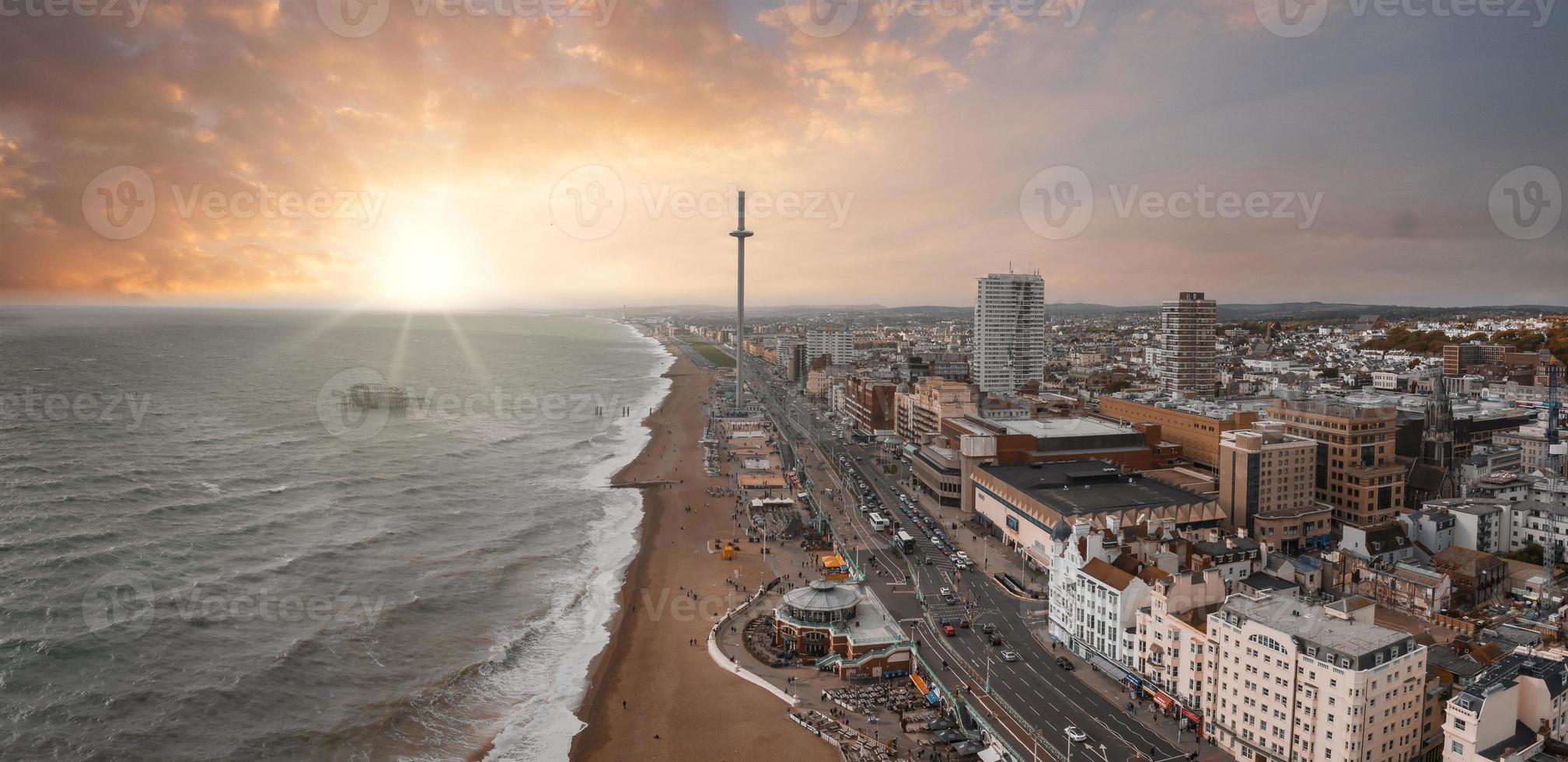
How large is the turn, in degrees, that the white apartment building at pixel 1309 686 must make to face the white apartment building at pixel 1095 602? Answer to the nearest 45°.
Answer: approximately 90° to its right

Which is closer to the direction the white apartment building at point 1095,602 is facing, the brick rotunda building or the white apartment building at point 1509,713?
the brick rotunda building

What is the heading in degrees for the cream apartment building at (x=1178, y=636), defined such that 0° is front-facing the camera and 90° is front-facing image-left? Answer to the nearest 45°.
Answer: approximately 45°

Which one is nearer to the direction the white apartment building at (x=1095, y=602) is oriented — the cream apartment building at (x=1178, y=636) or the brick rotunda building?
the brick rotunda building

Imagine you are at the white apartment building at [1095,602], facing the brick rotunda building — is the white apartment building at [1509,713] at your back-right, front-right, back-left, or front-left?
back-left

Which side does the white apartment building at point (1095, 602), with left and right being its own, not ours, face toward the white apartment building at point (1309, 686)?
left

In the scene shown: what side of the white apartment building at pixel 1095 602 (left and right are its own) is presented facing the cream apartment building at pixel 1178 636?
left

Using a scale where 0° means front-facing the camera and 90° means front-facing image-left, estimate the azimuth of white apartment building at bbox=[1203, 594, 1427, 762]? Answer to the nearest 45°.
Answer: approximately 45°

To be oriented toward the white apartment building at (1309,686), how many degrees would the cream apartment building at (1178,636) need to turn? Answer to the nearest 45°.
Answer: approximately 90° to its left

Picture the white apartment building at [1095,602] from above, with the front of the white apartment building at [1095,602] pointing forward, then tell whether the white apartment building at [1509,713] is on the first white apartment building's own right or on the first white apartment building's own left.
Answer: on the first white apartment building's own left

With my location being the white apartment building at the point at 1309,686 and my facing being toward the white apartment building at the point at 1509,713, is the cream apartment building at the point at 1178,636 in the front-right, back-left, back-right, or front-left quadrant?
back-left

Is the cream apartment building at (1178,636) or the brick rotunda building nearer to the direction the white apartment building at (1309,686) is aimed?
the brick rotunda building
